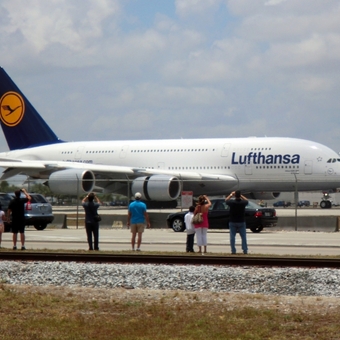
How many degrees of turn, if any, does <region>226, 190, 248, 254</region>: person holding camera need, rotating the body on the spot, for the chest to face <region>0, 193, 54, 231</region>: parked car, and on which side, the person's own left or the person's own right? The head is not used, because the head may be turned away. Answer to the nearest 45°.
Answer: approximately 45° to the person's own left

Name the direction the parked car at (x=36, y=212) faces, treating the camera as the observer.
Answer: facing away from the viewer and to the left of the viewer

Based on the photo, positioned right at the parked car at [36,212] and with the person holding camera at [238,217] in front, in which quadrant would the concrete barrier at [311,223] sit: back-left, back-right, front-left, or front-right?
front-left

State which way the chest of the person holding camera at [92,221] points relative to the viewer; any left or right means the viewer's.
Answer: facing away from the viewer

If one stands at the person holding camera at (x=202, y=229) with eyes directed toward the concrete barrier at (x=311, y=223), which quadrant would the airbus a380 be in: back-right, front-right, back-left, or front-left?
front-left

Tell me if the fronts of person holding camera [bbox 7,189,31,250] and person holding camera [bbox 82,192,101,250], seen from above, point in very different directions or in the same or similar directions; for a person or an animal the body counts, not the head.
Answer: same or similar directions

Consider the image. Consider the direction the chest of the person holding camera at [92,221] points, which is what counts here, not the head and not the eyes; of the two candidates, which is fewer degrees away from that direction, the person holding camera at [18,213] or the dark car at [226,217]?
the dark car

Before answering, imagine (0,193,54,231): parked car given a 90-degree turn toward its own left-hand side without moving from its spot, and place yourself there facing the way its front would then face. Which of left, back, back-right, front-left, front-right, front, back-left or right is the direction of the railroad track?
front-left

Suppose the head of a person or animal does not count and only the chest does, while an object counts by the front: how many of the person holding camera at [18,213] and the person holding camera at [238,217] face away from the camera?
2

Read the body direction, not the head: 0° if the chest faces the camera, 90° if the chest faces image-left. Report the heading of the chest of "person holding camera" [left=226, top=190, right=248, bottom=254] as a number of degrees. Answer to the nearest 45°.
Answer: approximately 180°

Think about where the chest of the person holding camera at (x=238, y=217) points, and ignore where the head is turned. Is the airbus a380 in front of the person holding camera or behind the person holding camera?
in front

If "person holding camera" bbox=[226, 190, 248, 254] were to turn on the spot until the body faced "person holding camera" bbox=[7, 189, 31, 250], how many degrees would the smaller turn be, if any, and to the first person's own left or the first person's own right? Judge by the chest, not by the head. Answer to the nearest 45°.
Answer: approximately 90° to the first person's own left

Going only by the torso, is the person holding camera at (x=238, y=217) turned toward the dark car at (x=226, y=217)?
yes

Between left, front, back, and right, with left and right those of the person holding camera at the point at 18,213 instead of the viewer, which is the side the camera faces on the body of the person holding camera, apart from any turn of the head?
back

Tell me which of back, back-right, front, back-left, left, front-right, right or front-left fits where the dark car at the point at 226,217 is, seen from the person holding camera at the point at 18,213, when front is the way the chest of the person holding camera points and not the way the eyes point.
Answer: front-right

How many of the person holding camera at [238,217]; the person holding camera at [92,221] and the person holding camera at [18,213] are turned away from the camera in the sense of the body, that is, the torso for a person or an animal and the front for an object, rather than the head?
3

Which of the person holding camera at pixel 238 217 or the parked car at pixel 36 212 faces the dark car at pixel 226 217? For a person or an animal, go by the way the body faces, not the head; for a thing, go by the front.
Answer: the person holding camera

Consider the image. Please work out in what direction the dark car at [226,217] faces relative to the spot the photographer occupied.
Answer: facing away from the viewer and to the left of the viewer
